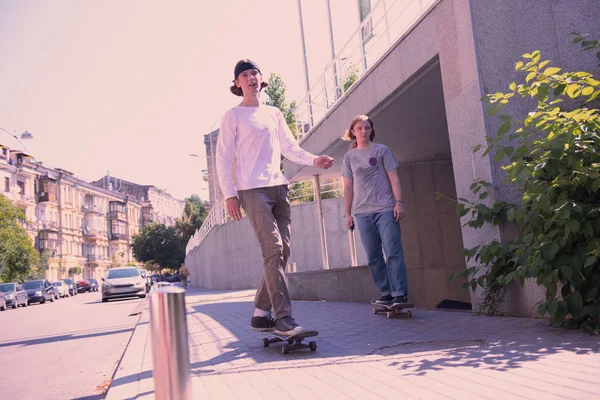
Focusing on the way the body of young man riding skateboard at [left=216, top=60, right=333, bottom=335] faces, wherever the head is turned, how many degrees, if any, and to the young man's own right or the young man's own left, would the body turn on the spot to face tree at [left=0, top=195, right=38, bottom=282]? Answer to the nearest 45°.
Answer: approximately 180°

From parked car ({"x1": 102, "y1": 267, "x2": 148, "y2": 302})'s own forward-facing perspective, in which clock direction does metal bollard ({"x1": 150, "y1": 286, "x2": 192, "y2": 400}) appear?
The metal bollard is roughly at 12 o'clock from the parked car.

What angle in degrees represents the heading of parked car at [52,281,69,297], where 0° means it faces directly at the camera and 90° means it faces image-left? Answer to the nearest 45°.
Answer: approximately 315°

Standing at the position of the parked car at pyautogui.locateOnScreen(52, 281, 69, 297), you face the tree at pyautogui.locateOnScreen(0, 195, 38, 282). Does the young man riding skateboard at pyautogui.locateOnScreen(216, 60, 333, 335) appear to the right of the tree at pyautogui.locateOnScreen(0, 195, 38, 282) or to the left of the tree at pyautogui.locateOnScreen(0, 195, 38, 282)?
left

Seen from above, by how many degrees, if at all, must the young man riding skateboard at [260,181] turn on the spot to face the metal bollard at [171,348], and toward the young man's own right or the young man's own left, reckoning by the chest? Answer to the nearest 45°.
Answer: approximately 45° to the young man's own right

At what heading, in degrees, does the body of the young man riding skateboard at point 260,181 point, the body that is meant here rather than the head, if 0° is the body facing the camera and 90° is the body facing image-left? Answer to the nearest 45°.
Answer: approximately 315°

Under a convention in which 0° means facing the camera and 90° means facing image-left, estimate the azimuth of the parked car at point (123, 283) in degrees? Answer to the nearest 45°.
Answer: approximately 0°
